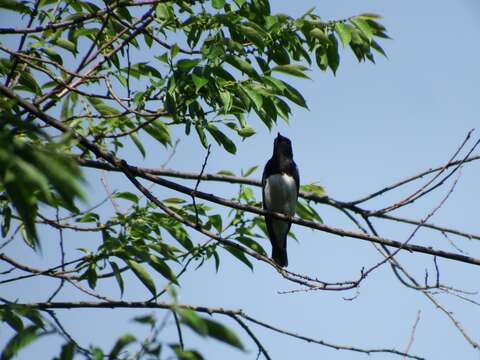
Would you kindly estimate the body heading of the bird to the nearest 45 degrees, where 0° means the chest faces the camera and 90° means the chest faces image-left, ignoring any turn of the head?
approximately 0°

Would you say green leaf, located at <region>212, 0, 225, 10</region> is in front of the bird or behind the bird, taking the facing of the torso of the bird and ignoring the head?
in front
